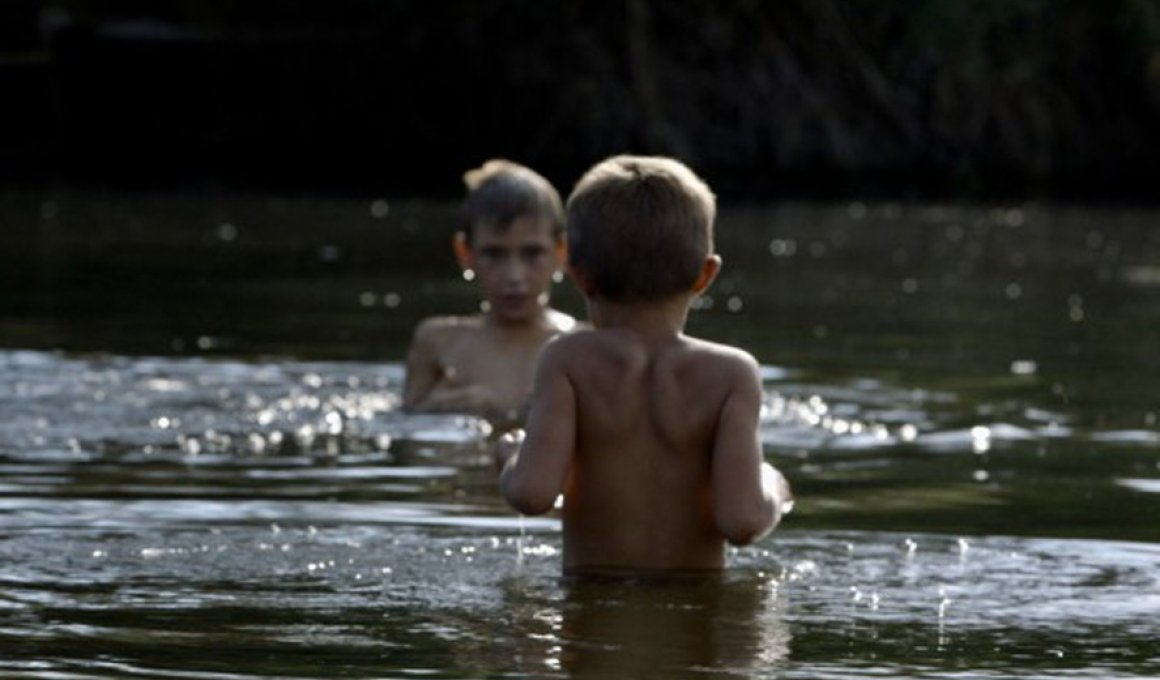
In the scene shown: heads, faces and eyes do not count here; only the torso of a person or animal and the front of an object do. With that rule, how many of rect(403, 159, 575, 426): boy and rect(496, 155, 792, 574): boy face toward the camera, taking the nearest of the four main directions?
1

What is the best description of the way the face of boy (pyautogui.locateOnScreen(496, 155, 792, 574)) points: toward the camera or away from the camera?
away from the camera

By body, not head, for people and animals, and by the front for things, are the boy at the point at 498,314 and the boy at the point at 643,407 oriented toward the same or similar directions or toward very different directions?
very different directions

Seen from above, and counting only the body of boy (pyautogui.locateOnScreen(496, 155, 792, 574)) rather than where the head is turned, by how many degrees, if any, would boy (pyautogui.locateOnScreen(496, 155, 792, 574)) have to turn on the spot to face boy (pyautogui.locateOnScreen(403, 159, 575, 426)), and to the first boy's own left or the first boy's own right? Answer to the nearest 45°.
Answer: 0° — they already face them

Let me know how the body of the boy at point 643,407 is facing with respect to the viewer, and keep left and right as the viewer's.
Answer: facing away from the viewer

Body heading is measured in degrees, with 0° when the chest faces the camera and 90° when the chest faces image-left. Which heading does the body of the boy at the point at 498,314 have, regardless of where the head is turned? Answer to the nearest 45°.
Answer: approximately 0°

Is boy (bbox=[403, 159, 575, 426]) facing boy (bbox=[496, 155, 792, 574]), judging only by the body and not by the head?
yes
